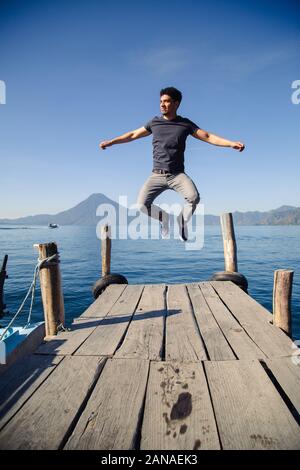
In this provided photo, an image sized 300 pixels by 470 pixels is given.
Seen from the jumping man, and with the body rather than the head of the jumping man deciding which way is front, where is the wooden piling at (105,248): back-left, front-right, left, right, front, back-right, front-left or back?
back-right

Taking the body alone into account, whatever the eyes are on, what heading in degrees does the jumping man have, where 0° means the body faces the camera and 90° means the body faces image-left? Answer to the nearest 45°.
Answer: approximately 0°

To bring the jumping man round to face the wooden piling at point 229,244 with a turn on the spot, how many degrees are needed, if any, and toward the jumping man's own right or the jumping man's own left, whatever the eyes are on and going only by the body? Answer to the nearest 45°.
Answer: approximately 135° to the jumping man's own left

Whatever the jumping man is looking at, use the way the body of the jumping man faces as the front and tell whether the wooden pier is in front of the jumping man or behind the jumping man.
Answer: in front

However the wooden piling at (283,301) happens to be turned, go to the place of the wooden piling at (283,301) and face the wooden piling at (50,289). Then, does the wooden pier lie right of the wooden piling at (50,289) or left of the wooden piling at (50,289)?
left
